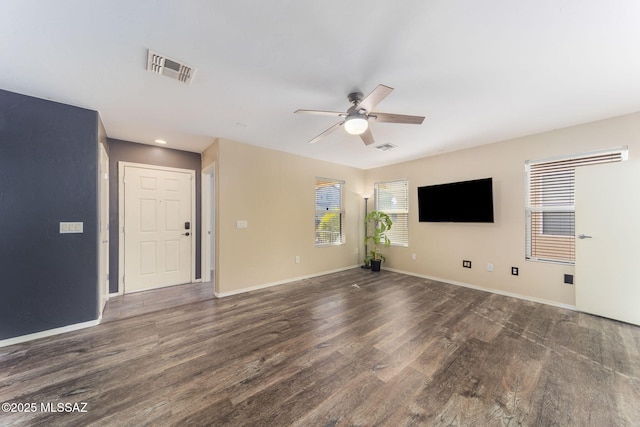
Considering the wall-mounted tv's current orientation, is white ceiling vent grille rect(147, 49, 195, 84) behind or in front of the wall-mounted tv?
in front

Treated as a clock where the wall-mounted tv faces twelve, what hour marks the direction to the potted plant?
The potted plant is roughly at 2 o'clock from the wall-mounted tv.

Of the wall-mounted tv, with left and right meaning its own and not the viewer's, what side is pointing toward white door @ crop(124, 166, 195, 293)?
front

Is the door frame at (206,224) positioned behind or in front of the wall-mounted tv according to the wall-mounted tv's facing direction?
in front

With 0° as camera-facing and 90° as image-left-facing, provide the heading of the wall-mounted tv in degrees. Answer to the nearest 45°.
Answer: approximately 45°

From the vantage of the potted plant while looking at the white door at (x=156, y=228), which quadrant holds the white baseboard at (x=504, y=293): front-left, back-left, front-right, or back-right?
back-left

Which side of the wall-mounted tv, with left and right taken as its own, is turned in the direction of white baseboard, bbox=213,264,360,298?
front

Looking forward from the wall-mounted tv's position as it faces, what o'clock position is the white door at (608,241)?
The white door is roughly at 8 o'clock from the wall-mounted tv.

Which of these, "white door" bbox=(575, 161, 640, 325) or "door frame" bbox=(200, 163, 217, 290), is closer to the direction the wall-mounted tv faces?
the door frame

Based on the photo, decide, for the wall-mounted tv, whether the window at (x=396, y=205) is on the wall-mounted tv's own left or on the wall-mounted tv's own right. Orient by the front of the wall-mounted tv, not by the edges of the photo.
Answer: on the wall-mounted tv's own right

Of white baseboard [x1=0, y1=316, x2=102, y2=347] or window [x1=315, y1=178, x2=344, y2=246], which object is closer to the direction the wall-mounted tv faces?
the white baseboard
